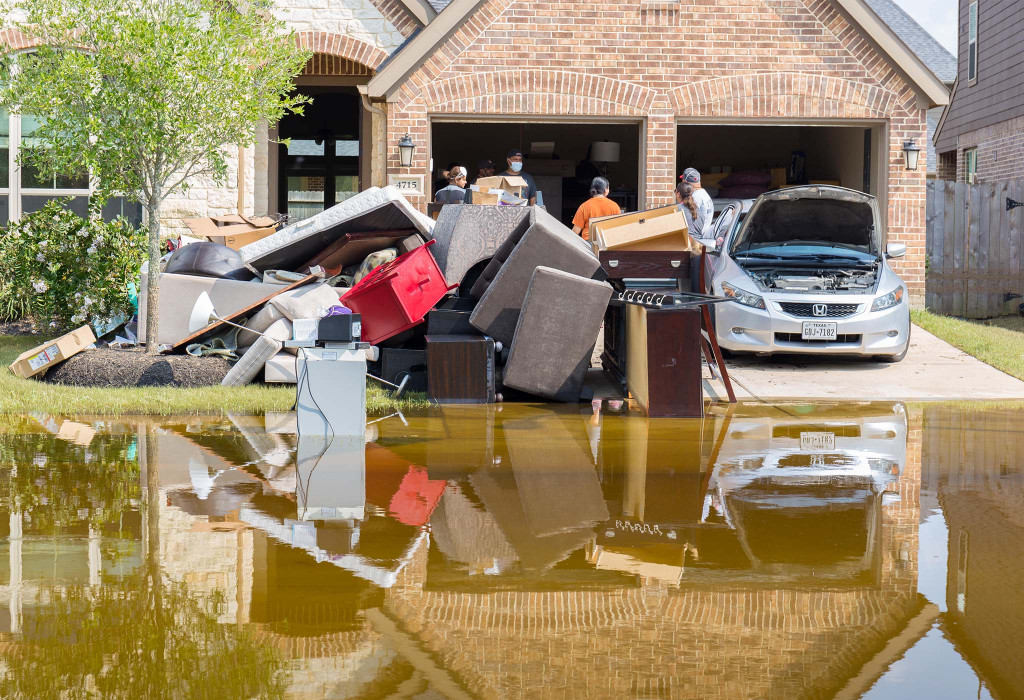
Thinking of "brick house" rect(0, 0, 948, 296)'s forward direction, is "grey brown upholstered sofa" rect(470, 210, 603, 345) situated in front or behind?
in front

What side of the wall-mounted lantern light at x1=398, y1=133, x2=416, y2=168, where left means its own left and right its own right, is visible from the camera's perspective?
front

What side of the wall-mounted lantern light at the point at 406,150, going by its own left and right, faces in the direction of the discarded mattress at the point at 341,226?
front

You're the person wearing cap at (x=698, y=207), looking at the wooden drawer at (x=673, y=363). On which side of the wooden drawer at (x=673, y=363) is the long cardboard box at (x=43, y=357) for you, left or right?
right

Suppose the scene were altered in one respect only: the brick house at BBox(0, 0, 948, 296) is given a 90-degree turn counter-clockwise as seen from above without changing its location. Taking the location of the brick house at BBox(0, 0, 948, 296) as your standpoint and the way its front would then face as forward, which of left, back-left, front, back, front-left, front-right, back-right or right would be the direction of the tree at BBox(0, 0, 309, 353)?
back-right

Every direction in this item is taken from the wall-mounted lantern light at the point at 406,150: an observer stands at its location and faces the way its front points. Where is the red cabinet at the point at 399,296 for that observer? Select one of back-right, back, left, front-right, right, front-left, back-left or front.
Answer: front

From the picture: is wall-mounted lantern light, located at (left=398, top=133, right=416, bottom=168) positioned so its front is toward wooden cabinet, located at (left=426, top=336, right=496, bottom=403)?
yes

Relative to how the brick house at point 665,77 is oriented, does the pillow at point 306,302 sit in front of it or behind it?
in front

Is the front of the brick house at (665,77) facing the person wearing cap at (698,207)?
yes

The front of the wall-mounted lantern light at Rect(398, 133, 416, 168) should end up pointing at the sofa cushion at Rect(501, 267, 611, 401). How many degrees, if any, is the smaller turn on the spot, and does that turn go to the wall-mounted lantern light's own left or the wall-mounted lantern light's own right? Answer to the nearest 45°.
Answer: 0° — it already faces it

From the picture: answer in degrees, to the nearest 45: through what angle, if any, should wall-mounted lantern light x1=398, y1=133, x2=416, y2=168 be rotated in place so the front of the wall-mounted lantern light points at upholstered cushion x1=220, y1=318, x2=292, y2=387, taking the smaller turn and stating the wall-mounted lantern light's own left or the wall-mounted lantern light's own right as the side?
0° — it already faces it

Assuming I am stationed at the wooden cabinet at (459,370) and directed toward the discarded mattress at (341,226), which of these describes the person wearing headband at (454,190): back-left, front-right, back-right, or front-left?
front-right

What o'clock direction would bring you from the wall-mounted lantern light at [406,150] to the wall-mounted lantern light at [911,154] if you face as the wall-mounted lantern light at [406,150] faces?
the wall-mounted lantern light at [911,154] is roughly at 9 o'clock from the wall-mounted lantern light at [406,150].

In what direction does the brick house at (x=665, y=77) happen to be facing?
toward the camera
